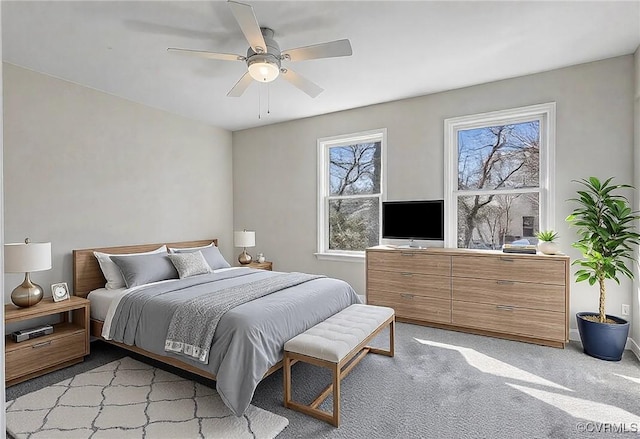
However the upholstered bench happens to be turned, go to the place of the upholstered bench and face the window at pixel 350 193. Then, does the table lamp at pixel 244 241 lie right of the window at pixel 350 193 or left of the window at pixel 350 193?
left

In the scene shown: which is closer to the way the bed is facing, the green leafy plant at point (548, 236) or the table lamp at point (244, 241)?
the green leafy plant

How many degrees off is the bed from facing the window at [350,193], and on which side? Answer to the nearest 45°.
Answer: approximately 90° to its left

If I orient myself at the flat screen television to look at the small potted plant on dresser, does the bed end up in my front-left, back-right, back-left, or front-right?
back-right

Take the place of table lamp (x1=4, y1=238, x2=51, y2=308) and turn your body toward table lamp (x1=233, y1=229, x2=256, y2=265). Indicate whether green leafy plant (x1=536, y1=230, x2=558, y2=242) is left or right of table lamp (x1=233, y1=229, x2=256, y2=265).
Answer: right

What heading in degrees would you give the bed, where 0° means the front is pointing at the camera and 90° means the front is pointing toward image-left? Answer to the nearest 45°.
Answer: approximately 315°

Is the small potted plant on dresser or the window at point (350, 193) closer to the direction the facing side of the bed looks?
the small potted plant on dresser

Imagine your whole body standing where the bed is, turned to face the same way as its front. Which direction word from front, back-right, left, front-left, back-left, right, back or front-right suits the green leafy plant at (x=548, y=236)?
front-left

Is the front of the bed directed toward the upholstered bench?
yes

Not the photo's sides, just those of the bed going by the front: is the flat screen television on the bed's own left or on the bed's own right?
on the bed's own left

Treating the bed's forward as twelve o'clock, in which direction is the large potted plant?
The large potted plant is roughly at 11 o'clock from the bed.

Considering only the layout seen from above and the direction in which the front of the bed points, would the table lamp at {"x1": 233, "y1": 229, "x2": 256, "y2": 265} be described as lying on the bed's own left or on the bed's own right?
on the bed's own left
